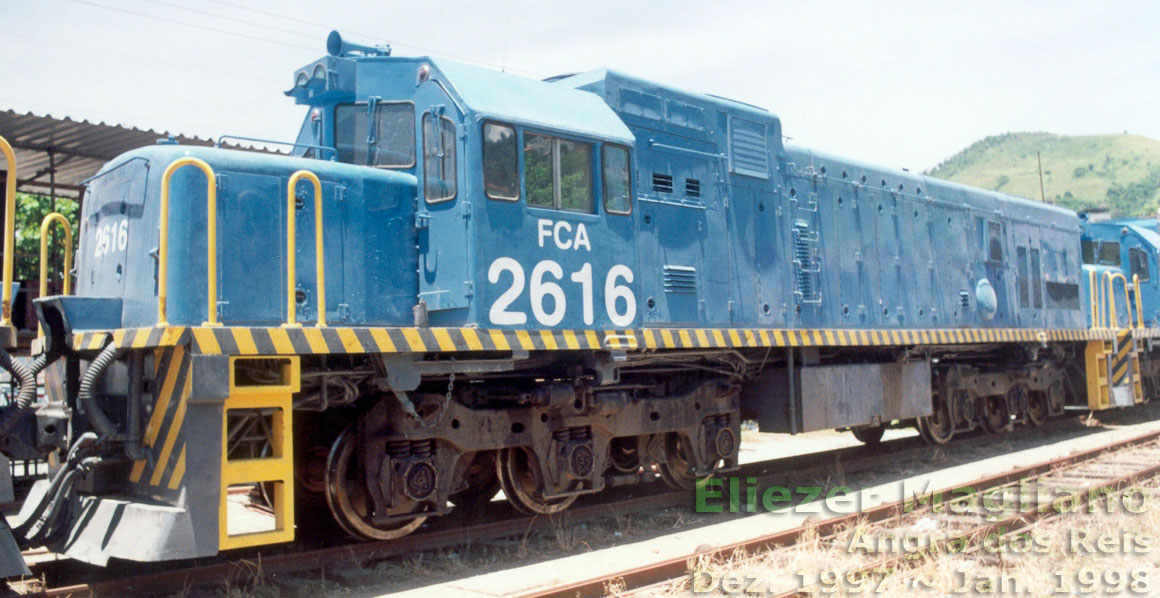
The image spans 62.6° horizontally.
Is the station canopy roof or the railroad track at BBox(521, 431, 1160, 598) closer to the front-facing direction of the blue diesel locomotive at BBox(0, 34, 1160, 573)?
the station canopy roof

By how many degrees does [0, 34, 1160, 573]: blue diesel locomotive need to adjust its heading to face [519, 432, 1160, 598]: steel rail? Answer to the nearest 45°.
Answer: approximately 135° to its left

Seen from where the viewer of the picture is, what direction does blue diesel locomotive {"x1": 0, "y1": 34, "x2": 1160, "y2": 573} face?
facing the viewer and to the left of the viewer

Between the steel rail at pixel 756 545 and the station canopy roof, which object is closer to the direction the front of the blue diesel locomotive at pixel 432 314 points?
the station canopy roof

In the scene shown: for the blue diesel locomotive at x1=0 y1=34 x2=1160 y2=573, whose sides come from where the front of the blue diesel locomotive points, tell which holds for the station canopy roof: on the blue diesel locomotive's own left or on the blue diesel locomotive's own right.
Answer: on the blue diesel locomotive's own right

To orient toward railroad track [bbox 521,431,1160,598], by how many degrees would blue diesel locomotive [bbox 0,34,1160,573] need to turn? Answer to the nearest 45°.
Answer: approximately 135° to its left
